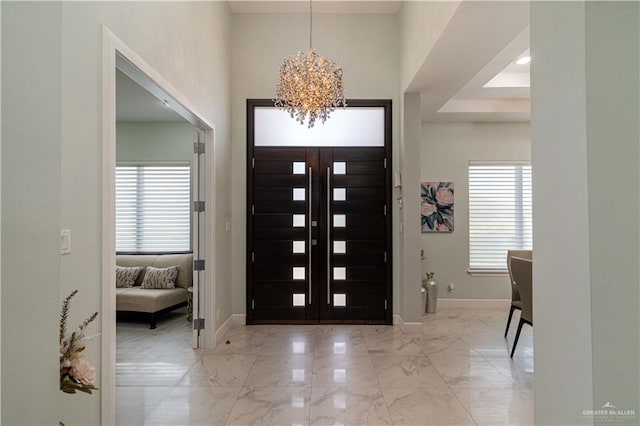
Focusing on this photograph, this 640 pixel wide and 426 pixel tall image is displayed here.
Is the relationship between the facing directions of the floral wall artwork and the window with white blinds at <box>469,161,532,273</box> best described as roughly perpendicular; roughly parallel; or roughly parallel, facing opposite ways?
roughly parallel

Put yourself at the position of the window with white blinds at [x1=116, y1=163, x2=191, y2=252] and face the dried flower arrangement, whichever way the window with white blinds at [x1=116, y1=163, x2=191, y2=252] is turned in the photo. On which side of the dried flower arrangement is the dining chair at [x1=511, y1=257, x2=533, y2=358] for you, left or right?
left

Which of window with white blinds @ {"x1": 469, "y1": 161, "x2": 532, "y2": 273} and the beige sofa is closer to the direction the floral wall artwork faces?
the beige sofa

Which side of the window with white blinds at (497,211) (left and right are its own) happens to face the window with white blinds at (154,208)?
right

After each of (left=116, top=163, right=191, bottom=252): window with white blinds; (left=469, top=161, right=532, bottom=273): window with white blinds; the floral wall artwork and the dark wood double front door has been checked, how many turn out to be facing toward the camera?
4

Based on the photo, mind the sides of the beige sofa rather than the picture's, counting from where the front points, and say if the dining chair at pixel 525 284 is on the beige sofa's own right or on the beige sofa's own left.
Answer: on the beige sofa's own left

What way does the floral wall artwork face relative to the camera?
toward the camera

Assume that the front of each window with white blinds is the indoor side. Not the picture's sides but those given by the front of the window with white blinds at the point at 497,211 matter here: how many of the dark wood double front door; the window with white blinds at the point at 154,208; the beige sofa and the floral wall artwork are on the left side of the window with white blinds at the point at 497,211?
0

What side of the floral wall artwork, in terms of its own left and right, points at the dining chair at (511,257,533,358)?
front

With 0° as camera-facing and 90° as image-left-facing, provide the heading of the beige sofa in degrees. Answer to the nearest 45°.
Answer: approximately 45°

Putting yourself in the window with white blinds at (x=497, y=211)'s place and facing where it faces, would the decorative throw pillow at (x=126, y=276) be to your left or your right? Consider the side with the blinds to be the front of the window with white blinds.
on your right

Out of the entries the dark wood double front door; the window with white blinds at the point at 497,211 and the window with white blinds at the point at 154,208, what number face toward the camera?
3

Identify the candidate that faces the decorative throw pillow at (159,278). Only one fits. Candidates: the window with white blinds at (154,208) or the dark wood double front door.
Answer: the window with white blinds

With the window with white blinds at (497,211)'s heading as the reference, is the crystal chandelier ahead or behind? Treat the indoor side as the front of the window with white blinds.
ahead

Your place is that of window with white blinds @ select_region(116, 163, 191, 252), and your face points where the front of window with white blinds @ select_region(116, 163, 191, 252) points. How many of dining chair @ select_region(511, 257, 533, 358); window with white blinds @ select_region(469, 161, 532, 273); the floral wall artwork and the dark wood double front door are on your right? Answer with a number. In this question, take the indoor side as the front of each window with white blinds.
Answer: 0
